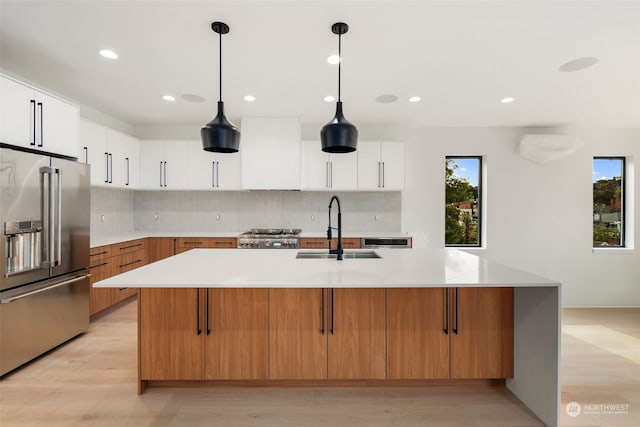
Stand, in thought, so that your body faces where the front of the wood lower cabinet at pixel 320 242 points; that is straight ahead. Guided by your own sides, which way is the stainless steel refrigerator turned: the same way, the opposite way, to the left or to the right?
to the left

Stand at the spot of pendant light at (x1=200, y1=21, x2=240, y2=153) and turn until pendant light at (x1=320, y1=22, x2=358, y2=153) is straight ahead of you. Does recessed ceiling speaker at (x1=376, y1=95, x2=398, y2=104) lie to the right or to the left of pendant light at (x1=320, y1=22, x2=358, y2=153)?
left

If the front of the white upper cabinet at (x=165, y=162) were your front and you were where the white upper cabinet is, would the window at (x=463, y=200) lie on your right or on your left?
on your left

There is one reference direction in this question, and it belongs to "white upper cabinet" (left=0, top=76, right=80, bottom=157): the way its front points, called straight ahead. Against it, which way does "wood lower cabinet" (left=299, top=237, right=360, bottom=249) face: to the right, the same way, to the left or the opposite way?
to the right

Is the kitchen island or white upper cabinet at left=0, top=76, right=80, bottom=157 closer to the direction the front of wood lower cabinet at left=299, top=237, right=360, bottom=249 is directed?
the kitchen island

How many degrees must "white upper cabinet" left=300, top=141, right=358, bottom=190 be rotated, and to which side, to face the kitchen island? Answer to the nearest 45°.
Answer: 0° — it already faces it

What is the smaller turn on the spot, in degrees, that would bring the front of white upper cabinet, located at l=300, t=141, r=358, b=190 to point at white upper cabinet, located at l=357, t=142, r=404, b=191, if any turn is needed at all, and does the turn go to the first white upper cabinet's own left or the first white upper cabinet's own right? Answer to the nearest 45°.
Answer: approximately 90° to the first white upper cabinet's own left

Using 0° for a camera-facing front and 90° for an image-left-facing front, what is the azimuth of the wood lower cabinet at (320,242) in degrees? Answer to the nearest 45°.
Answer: approximately 0°

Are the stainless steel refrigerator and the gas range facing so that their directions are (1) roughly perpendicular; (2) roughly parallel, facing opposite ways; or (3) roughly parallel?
roughly perpendicular
